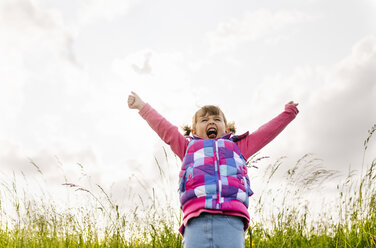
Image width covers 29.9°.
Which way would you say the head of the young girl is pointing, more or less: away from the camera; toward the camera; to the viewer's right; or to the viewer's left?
toward the camera

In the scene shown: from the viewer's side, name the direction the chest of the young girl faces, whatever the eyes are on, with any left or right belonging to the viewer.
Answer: facing the viewer
